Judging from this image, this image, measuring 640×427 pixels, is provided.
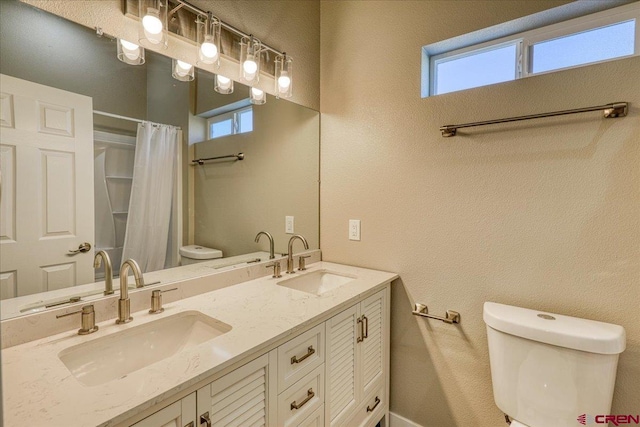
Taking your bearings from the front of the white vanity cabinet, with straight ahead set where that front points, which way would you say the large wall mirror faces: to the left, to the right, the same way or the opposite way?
the same way

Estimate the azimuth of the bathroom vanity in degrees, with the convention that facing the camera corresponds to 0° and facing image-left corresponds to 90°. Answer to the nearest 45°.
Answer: approximately 315°

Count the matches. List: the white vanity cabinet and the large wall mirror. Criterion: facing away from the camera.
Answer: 0

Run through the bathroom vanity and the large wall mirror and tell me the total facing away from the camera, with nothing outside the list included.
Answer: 0

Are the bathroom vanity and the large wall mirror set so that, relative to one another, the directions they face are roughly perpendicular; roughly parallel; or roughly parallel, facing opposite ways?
roughly parallel

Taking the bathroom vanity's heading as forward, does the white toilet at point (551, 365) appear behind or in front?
in front

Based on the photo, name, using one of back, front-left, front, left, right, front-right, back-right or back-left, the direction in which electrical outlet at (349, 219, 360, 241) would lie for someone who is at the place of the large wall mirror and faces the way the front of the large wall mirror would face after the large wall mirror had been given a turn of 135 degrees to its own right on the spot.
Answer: back
